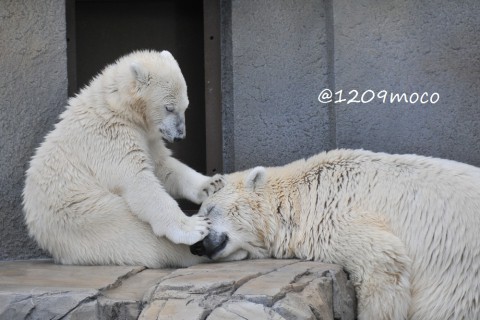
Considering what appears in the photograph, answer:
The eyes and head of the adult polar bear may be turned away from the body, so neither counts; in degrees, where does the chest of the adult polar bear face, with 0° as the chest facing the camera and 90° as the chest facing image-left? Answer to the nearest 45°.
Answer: approximately 90°

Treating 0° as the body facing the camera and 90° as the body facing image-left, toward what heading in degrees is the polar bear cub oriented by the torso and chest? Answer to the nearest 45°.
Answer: approximately 270°

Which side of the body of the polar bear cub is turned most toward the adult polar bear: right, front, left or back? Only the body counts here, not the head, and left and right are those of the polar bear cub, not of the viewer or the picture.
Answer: front

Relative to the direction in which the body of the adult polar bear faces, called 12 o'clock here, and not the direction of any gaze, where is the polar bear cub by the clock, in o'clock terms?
The polar bear cub is roughly at 12 o'clock from the adult polar bear.

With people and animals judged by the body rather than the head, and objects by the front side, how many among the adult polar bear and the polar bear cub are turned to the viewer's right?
1

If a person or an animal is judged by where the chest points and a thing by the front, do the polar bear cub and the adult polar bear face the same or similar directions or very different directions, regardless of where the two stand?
very different directions
